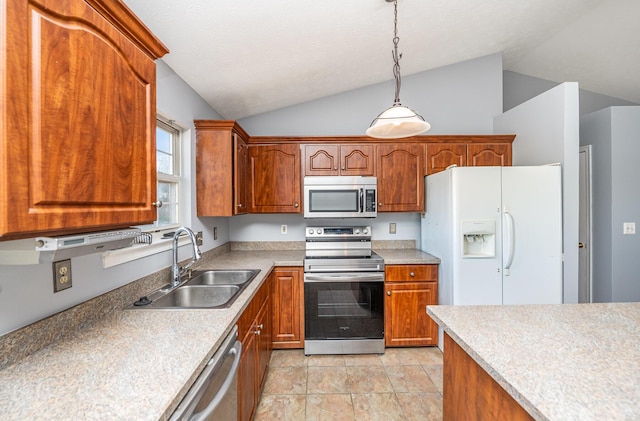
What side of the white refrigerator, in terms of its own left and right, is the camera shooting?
front

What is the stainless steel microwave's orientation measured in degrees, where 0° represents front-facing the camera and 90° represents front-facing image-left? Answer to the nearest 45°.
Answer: approximately 0°

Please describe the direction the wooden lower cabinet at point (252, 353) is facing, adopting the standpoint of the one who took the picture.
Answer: facing to the right of the viewer

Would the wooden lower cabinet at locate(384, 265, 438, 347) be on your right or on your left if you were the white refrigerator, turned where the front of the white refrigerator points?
on your right

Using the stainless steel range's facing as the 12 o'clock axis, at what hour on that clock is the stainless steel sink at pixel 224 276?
The stainless steel sink is roughly at 2 o'clock from the stainless steel range.

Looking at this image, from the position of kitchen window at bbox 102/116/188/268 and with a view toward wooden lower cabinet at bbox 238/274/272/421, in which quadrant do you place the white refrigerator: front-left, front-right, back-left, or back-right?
front-left

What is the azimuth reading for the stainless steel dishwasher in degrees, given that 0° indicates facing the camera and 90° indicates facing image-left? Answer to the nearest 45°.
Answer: approximately 270°

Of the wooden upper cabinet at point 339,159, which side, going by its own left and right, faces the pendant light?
front

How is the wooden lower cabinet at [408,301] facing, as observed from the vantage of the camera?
facing the viewer

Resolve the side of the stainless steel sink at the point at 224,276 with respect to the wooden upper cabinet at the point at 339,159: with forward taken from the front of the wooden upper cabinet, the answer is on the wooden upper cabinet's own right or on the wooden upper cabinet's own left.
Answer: on the wooden upper cabinet's own right

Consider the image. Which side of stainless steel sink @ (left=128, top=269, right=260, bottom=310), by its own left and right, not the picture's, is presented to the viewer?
right

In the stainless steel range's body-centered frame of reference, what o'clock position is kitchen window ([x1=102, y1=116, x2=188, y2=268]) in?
The kitchen window is roughly at 2 o'clock from the stainless steel range.

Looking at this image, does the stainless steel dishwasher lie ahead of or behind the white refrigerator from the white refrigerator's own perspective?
ahead

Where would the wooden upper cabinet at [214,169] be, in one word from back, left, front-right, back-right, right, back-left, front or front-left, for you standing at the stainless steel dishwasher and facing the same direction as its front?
left

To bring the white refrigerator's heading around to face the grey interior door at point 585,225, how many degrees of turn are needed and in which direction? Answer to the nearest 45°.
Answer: approximately 135° to its left

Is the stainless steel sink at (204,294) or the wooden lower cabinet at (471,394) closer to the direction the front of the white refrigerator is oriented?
the wooden lower cabinet

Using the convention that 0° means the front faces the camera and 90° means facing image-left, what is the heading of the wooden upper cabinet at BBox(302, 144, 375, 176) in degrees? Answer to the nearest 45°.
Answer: approximately 0°
